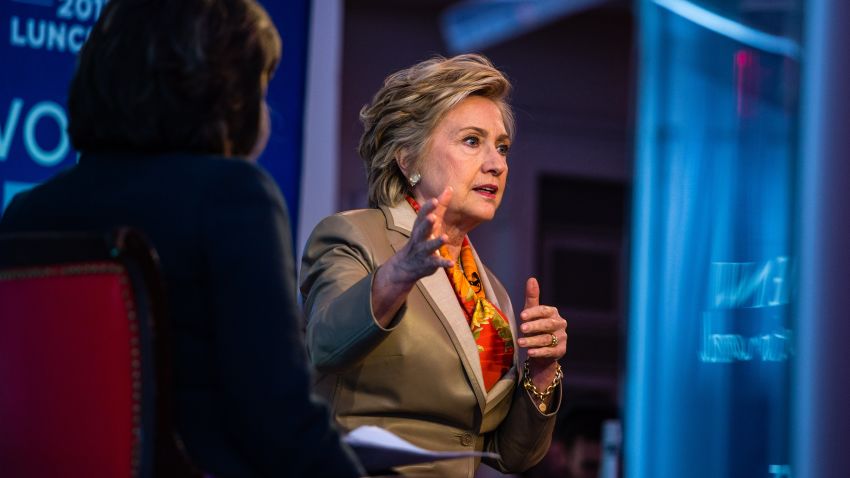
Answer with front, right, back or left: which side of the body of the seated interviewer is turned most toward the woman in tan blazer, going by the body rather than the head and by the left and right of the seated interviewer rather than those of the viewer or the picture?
front

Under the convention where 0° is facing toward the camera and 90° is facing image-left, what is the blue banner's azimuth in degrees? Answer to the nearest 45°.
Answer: approximately 0°

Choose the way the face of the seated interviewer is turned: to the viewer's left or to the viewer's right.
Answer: to the viewer's right

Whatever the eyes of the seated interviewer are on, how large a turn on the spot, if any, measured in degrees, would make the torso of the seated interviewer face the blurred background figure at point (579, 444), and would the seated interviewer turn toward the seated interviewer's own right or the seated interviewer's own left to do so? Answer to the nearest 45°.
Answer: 0° — they already face them

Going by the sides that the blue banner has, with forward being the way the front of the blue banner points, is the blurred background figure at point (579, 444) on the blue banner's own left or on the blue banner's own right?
on the blue banner's own left

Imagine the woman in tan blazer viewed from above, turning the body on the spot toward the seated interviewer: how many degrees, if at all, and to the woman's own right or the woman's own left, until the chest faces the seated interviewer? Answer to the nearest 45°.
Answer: approximately 45° to the woman's own right

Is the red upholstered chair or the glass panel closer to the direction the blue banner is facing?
the red upholstered chair

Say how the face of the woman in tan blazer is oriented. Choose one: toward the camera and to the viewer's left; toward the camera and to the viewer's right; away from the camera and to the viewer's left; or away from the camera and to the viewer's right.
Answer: toward the camera and to the viewer's right

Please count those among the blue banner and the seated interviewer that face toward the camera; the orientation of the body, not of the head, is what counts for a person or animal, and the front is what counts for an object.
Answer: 1

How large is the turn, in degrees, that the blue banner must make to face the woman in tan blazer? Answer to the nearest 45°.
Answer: approximately 45° to its left

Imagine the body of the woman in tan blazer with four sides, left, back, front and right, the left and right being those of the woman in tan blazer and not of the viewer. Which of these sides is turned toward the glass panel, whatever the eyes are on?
left

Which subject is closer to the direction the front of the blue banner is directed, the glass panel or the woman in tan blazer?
the woman in tan blazer

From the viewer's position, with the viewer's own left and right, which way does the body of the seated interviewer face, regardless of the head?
facing away from the viewer and to the right of the viewer
